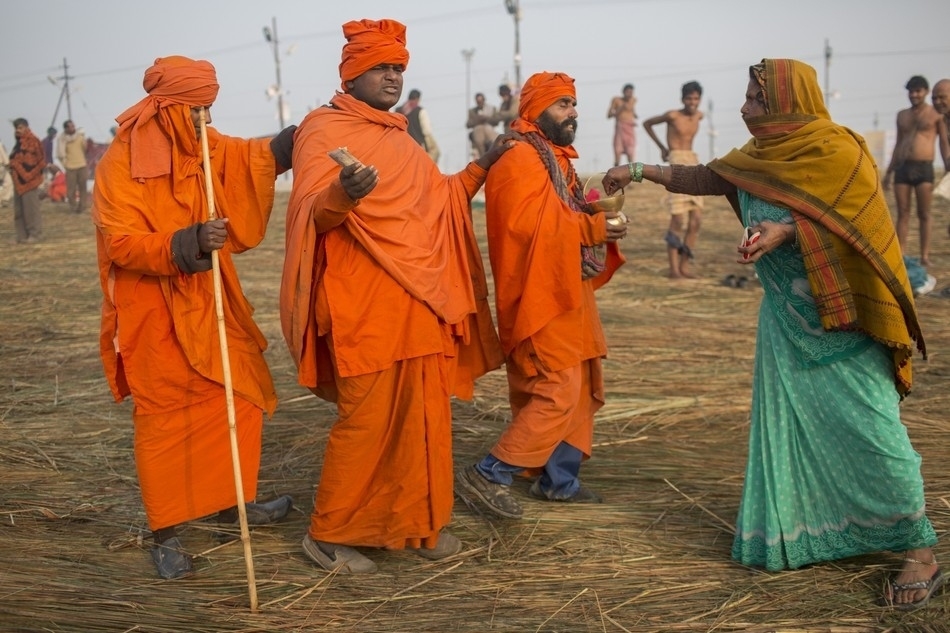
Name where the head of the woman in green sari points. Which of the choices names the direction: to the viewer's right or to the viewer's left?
to the viewer's left

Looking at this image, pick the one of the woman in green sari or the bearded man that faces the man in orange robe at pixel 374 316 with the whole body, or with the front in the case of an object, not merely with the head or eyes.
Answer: the woman in green sari

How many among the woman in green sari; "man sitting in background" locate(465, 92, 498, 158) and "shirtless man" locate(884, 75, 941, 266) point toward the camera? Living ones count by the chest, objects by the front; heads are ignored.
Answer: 2

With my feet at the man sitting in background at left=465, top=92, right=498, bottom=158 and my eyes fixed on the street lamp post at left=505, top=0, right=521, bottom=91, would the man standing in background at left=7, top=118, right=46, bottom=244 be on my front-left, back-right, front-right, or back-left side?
back-left

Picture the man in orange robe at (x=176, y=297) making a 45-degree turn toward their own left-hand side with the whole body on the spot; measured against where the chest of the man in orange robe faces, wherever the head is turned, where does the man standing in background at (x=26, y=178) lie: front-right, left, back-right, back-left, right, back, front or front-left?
left

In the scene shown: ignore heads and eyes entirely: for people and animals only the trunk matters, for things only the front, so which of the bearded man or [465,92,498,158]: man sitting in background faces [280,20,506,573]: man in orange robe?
the man sitting in background

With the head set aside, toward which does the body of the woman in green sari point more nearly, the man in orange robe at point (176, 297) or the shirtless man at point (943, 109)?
the man in orange robe

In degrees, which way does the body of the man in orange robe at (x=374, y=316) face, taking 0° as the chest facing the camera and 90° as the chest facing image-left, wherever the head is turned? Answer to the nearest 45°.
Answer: approximately 315°

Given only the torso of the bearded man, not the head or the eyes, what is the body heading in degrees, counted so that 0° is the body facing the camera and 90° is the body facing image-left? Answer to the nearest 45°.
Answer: approximately 270°

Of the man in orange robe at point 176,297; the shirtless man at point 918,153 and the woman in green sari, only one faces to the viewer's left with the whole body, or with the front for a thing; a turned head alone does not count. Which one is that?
the woman in green sari

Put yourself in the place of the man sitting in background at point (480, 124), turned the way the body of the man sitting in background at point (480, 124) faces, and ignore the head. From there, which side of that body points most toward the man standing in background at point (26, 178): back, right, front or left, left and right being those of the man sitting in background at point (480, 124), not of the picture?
right

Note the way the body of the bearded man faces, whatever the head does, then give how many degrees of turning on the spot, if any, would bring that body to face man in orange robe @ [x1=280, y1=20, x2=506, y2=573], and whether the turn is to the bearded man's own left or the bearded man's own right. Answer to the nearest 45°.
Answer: approximately 135° to the bearded man's own right

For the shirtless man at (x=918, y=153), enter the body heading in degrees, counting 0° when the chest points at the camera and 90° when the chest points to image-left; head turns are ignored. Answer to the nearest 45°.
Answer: approximately 0°

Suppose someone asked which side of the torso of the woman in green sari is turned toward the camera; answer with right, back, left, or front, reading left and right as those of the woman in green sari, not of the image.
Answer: left
